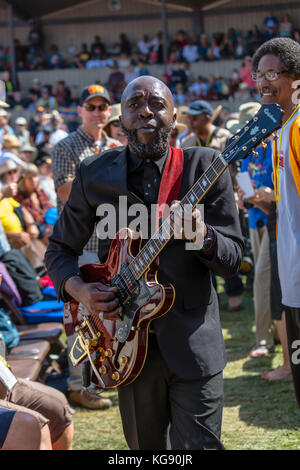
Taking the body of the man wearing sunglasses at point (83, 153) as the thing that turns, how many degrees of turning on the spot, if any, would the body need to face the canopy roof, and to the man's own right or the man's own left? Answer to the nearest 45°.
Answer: approximately 135° to the man's own left

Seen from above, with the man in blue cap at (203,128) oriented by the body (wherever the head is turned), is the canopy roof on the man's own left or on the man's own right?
on the man's own right

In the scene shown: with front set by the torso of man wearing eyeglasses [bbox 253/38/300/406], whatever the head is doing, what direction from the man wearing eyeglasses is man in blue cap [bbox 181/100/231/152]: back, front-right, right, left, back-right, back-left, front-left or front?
back-right
